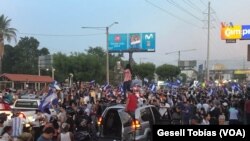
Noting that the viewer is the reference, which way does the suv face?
facing away from the viewer and to the right of the viewer
